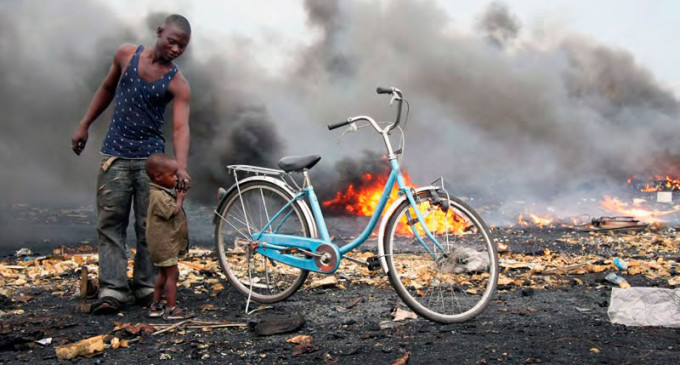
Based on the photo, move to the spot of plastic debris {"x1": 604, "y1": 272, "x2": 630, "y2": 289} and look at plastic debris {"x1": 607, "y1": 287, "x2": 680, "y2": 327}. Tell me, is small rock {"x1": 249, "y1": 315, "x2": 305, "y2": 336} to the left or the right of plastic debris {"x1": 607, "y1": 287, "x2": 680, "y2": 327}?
right

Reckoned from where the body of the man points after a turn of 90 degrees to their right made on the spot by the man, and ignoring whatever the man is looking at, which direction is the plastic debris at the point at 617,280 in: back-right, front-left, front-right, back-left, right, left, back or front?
back

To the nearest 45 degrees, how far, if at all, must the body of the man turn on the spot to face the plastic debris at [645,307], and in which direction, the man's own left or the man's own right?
approximately 45° to the man's own left

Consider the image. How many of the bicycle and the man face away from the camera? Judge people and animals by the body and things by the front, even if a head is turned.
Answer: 0

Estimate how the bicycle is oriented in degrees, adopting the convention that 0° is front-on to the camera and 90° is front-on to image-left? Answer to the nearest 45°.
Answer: approximately 315°

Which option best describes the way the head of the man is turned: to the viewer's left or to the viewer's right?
to the viewer's right

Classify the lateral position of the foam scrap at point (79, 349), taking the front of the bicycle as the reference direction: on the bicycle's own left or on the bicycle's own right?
on the bicycle's own right

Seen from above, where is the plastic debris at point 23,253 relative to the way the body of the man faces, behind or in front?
behind
